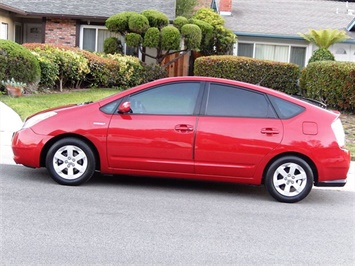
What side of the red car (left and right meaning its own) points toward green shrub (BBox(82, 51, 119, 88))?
right

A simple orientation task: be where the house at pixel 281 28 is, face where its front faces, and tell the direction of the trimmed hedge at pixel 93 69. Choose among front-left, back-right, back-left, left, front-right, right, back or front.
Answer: front-right

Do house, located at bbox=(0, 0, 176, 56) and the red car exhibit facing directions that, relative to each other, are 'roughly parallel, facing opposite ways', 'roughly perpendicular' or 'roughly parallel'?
roughly perpendicular

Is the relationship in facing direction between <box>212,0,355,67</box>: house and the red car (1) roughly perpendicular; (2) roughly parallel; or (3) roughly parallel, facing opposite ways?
roughly perpendicular

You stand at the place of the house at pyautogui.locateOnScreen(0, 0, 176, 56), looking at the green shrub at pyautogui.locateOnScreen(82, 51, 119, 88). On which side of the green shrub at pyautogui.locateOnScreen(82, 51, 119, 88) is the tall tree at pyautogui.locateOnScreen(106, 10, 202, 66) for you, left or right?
left

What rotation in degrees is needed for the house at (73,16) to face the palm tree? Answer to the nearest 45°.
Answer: approximately 90° to its left

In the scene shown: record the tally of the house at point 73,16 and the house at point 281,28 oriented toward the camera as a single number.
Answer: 2

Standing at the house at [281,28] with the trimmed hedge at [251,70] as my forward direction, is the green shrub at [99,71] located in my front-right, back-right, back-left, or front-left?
front-right

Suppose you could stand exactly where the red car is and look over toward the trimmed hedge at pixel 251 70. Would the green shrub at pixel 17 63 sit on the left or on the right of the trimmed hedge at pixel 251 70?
left

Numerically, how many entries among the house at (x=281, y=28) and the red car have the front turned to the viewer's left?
1

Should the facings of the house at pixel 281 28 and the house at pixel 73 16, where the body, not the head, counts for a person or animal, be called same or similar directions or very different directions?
same or similar directions

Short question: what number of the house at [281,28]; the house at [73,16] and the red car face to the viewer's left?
1

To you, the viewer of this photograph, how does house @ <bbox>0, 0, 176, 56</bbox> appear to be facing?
facing the viewer

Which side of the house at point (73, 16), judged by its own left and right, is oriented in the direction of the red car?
front

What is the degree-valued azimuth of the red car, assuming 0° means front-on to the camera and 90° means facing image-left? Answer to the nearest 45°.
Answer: approximately 90°
